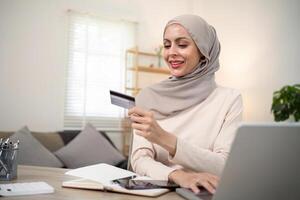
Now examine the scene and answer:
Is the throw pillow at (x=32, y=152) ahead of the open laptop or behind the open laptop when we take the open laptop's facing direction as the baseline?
ahead

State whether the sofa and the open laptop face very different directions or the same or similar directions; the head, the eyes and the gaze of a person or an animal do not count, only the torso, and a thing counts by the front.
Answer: very different directions

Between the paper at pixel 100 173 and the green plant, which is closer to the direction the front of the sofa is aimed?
the paper

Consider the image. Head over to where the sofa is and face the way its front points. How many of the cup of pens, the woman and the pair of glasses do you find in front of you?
3

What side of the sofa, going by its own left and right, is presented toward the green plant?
left

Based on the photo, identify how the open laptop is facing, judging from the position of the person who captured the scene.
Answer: facing away from the viewer and to the left of the viewer

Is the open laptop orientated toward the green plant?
no

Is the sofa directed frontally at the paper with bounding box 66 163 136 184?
yes

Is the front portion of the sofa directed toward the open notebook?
yes

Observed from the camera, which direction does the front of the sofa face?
facing the viewer

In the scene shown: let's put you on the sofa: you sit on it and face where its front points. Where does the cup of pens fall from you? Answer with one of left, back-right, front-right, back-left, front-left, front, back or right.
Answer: front

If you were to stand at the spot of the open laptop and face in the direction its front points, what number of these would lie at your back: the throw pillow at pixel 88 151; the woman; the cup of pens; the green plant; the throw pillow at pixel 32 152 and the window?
0

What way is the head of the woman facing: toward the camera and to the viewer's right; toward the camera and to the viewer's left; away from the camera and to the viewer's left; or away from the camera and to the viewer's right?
toward the camera and to the viewer's left

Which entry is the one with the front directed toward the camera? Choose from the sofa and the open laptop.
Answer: the sofa

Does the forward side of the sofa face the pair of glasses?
yes

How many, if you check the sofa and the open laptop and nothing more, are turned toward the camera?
1

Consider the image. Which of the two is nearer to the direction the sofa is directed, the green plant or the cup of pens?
the cup of pens

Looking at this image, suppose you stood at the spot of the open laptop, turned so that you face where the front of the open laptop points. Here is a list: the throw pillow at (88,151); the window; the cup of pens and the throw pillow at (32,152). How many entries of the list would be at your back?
0
